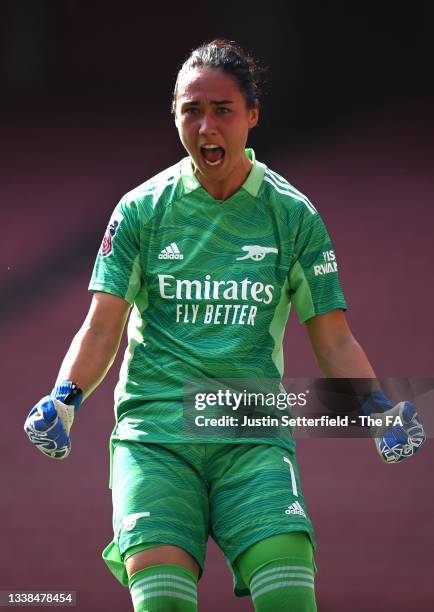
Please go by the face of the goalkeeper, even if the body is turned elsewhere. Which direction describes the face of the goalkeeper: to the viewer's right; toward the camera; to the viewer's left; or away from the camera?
toward the camera

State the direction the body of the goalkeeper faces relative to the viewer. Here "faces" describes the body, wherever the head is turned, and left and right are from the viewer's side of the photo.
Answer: facing the viewer
